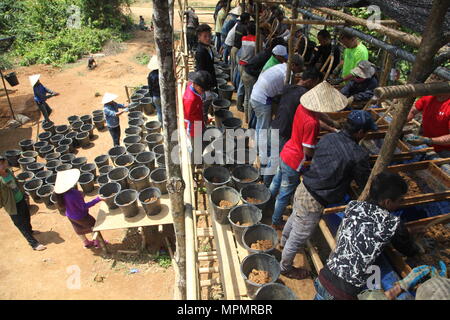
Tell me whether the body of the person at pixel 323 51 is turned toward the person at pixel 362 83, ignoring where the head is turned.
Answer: no

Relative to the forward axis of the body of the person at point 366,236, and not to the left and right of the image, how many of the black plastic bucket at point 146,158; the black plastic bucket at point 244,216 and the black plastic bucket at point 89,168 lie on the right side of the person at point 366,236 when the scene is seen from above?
0

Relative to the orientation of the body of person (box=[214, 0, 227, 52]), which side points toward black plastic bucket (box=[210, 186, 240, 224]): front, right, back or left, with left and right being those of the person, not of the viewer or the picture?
right

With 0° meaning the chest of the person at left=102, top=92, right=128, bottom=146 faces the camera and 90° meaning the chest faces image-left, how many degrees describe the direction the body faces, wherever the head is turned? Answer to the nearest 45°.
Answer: approximately 270°

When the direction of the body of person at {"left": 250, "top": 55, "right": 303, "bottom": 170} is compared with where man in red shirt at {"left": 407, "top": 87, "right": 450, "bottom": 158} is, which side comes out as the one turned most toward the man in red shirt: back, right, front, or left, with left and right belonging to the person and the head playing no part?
front

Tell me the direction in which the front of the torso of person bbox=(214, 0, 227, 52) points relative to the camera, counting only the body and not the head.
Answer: to the viewer's right

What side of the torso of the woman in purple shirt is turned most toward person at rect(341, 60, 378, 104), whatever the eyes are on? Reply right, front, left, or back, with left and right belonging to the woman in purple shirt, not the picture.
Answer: front

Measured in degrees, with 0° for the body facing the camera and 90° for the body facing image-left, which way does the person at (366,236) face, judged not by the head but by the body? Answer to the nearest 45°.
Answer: approximately 225°

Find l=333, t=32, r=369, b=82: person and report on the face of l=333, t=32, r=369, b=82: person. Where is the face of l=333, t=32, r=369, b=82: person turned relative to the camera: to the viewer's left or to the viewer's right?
to the viewer's left

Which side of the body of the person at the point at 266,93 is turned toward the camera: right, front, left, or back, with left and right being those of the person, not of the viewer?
right

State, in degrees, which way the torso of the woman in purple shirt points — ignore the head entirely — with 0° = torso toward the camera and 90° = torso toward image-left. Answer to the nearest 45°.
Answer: approximately 270°

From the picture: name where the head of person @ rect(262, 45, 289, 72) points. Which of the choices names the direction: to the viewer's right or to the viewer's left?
to the viewer's right
